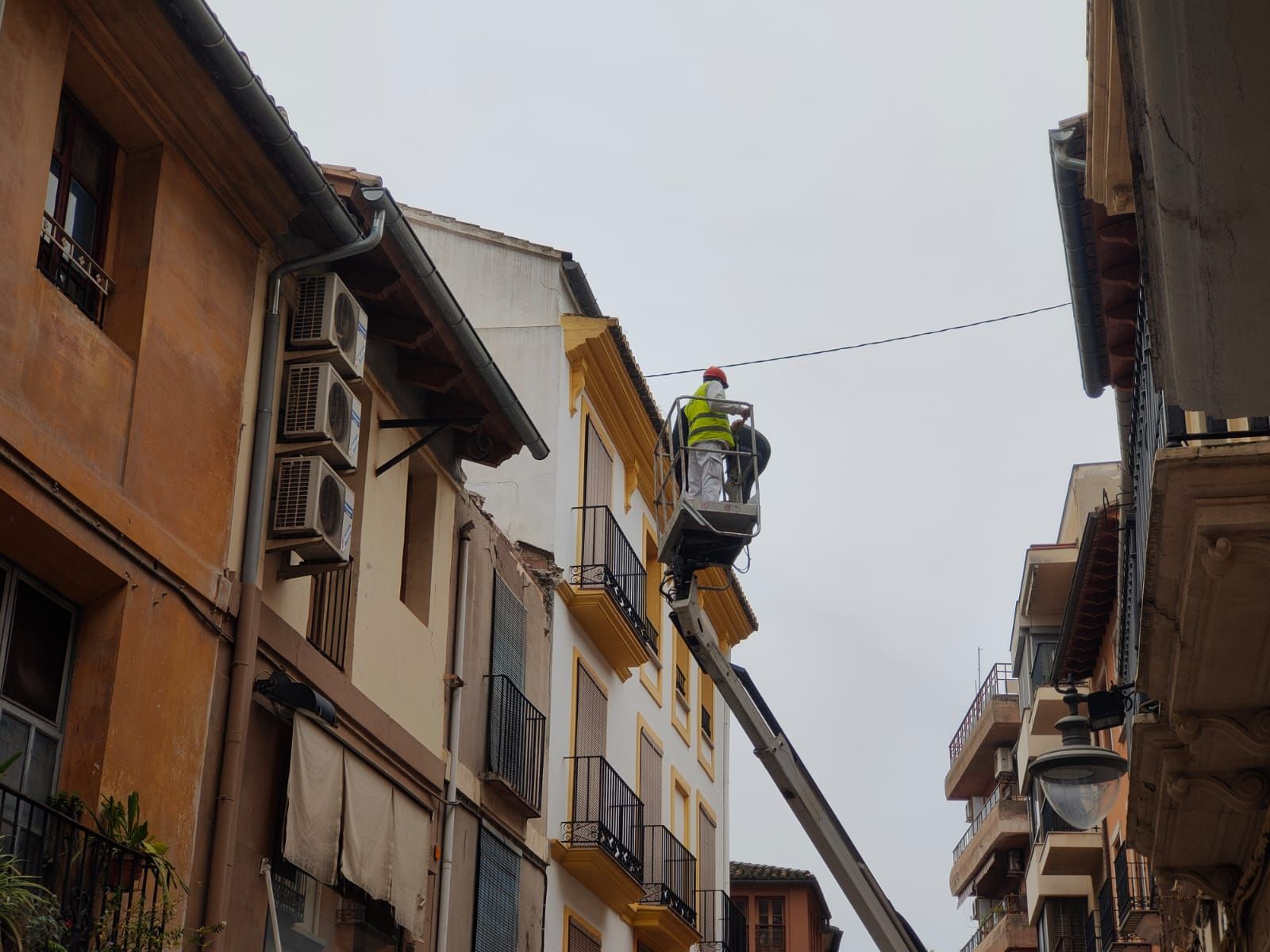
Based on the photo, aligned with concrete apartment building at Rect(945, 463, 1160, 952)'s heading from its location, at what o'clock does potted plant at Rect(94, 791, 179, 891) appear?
The potted plant is roughly at 9 o'clock from the concrete apartment building.

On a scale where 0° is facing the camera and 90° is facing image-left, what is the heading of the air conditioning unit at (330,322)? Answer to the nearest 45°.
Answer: approximately 315°

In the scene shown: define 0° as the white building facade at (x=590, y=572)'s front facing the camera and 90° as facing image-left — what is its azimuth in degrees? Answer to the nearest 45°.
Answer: approximately 315°

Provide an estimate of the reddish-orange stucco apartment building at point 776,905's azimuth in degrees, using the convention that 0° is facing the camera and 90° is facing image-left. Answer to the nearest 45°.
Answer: approximately 0°

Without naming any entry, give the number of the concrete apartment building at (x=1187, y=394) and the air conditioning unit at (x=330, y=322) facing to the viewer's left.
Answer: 1

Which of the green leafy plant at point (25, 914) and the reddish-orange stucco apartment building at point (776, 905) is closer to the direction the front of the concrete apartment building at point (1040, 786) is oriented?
the green leafy plant

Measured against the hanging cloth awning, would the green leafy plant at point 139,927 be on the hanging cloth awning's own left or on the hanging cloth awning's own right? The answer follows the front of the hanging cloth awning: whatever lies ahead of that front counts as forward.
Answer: on the hanging cloth awning's own right

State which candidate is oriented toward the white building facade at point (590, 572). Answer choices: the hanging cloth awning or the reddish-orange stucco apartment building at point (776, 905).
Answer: the reddish-orange stucco apartment building

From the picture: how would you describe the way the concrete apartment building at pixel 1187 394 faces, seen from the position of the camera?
facing to the left of the viewer

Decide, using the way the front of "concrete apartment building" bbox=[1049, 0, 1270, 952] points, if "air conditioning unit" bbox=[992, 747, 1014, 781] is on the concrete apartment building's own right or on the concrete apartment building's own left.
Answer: on the concrete apartment building's own right

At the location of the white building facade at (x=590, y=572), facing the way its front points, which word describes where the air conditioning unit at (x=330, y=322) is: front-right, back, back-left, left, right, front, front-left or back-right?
front-right
